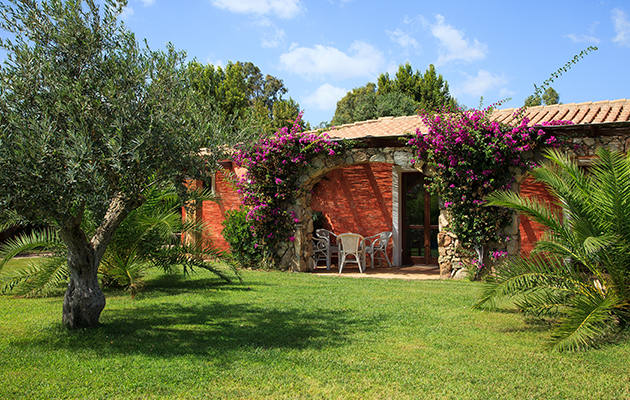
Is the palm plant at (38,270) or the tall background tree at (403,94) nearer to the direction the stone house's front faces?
the palm plant

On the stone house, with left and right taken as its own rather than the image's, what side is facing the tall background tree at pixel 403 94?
back

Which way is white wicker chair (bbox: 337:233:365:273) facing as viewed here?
away from the camera

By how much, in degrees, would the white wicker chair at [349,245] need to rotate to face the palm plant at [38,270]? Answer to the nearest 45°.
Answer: approximately 135° to its left

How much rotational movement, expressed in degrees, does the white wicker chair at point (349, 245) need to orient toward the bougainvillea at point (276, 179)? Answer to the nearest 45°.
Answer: approximately 90° to its left

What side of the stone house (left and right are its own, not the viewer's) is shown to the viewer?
front

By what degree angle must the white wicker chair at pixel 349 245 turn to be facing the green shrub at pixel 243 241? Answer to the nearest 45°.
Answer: approximately 90° to its left

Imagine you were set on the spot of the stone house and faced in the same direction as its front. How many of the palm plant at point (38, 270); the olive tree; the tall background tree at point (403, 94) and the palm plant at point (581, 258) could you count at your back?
1

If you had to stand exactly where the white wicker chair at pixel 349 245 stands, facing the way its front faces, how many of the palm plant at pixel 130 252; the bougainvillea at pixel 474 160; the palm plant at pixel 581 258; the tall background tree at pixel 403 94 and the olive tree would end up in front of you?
1

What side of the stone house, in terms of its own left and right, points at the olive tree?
front
